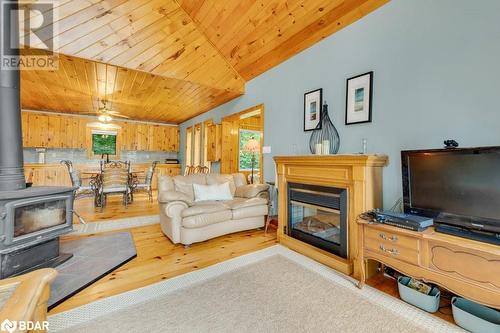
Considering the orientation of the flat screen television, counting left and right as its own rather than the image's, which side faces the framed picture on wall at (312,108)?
right

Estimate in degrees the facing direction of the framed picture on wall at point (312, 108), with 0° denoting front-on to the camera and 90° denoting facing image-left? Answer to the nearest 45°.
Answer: approximately 45°

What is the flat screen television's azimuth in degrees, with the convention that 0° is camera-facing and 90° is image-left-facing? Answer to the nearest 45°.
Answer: approximately 45°

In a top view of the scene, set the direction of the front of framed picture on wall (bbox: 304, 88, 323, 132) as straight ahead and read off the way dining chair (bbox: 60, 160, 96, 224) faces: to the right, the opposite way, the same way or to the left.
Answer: the opposite way

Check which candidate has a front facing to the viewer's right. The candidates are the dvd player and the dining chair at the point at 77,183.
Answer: the dining chair

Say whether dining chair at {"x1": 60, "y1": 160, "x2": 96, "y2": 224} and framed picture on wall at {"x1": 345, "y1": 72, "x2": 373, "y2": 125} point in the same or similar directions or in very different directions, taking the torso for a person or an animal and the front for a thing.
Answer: very different directions

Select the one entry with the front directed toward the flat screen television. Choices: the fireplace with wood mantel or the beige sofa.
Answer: the beige sofa

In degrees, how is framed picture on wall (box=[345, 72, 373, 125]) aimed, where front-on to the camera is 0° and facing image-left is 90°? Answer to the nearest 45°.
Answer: approximately 45°

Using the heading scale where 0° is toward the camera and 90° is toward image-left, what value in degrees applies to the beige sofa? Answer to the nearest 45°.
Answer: approximately 315°
